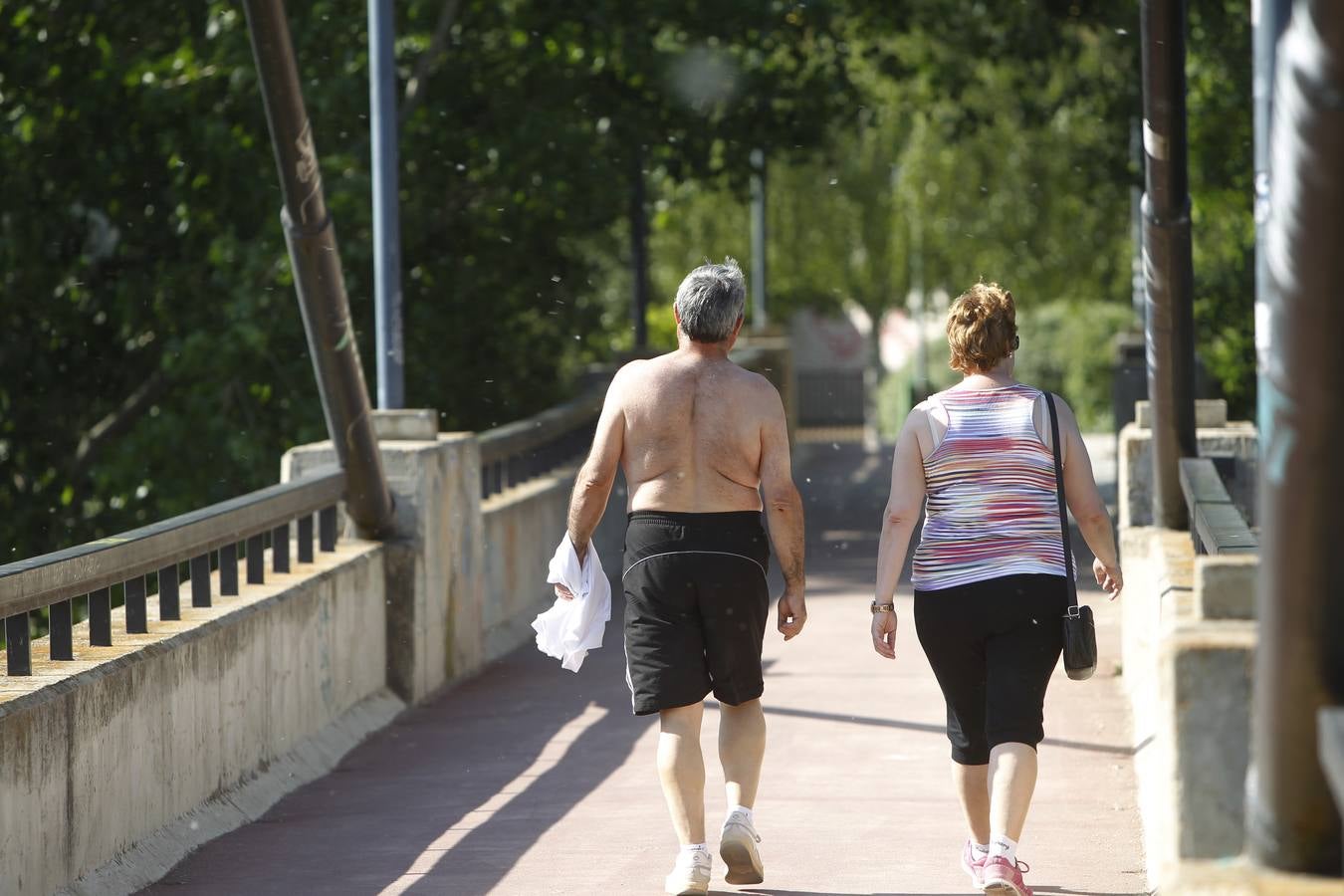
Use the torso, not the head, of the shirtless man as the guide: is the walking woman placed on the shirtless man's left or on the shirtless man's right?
on the shirtless man's right

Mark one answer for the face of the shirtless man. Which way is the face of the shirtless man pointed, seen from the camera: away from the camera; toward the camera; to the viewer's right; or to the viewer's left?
away from the camera

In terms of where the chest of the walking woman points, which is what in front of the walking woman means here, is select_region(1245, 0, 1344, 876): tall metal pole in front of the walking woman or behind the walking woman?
behind

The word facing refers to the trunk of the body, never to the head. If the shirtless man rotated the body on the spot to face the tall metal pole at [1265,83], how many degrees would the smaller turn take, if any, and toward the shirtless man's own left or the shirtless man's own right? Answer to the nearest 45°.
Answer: approximately 135° to the shirtless man's own right

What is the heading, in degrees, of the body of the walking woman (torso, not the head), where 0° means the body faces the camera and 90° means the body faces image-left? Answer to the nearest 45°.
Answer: approximately 180°

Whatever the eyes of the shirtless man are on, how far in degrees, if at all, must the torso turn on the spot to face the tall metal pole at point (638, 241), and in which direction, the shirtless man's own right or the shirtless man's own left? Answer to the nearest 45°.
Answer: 0° — they already face it

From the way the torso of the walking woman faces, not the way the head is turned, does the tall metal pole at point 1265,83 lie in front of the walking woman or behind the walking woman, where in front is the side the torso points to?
behind

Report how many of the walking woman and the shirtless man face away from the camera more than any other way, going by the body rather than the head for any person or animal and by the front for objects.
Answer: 2

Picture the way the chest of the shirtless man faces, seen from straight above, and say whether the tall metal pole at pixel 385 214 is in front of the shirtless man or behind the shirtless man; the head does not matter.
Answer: in front

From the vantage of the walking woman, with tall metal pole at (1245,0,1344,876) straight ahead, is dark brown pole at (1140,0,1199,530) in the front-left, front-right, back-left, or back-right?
back-left

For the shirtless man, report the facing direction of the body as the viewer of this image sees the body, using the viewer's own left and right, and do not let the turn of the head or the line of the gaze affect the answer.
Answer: facing away from the viewer

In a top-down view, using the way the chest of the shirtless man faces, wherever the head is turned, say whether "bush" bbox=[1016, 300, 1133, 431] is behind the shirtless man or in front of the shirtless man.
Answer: in front
